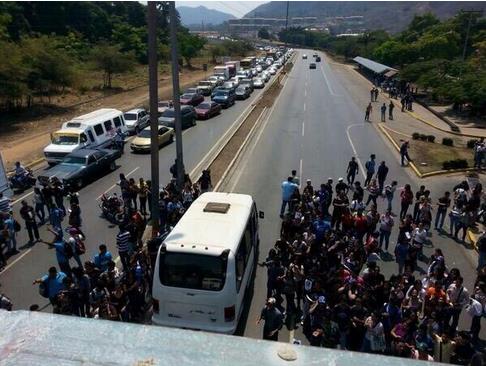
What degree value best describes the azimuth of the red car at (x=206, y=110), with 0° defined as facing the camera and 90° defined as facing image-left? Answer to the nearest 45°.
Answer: approximately 45°

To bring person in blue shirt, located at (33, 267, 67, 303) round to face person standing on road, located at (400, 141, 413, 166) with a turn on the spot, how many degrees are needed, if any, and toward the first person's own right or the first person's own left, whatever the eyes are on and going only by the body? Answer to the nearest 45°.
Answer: approximately 45° to the first person's own right

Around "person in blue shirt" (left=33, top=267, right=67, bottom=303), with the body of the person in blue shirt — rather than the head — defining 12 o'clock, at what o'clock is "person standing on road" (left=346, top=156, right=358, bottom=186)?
The person standing on road is roughly at 2 o'clock from the person in blue shirt.

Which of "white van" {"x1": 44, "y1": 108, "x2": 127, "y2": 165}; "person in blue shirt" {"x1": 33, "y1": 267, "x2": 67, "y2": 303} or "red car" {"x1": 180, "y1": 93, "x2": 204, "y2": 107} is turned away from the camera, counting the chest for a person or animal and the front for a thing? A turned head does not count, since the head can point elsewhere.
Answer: the person in blue shirt

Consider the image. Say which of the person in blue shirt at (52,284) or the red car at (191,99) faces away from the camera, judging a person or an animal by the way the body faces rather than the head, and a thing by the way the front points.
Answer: the person in blue shirt

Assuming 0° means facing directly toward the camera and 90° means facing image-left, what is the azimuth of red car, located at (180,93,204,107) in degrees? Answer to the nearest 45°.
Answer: approximately 45°

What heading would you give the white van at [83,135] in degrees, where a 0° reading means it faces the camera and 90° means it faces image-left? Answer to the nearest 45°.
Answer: approximately 45°

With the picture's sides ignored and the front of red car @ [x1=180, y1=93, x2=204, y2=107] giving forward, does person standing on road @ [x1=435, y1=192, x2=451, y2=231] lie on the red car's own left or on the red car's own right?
on the red car's own left

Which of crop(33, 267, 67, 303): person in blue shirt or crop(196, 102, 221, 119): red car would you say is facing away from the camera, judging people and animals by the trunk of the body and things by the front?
the person in blue shirt

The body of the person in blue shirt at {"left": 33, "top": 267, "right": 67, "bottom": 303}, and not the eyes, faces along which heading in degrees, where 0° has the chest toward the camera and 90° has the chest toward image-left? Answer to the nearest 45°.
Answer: approximately 180°
